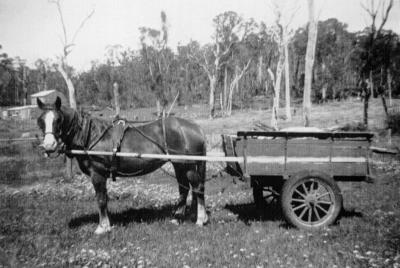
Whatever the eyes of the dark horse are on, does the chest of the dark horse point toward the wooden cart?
no

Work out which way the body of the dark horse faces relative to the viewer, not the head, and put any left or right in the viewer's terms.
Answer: facing to the left of the viewer

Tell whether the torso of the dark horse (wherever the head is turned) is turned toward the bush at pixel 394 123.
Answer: no
